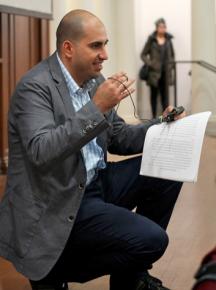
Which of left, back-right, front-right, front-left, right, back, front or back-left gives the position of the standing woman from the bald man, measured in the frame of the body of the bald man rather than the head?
back-left

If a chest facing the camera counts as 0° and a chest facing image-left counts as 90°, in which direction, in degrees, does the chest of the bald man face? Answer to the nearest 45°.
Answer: approximately 315°
